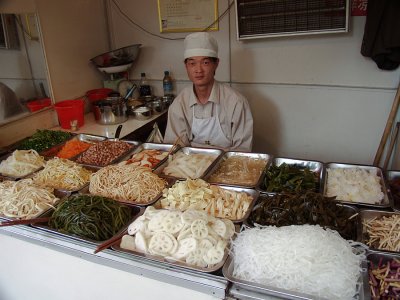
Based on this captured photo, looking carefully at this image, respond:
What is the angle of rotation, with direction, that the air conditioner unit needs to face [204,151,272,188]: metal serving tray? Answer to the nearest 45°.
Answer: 0° — it already faces it

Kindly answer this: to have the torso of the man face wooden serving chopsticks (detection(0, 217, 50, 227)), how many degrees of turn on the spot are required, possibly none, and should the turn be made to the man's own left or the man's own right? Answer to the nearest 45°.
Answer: approximately 45° to the man's own right

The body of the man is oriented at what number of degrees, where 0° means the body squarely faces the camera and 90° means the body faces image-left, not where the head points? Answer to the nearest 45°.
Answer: approximately 0°

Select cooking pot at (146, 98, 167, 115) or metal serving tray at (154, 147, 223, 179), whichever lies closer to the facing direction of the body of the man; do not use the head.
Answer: the metal serving tray

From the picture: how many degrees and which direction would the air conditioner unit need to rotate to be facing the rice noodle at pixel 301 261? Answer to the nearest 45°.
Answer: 0° — it already faces it

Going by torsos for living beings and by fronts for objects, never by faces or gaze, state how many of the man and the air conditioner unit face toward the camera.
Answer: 2

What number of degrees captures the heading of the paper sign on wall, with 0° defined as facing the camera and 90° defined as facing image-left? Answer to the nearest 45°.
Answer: approximately 0°

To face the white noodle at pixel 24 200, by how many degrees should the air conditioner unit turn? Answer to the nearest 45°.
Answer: approximately 45° to its right
